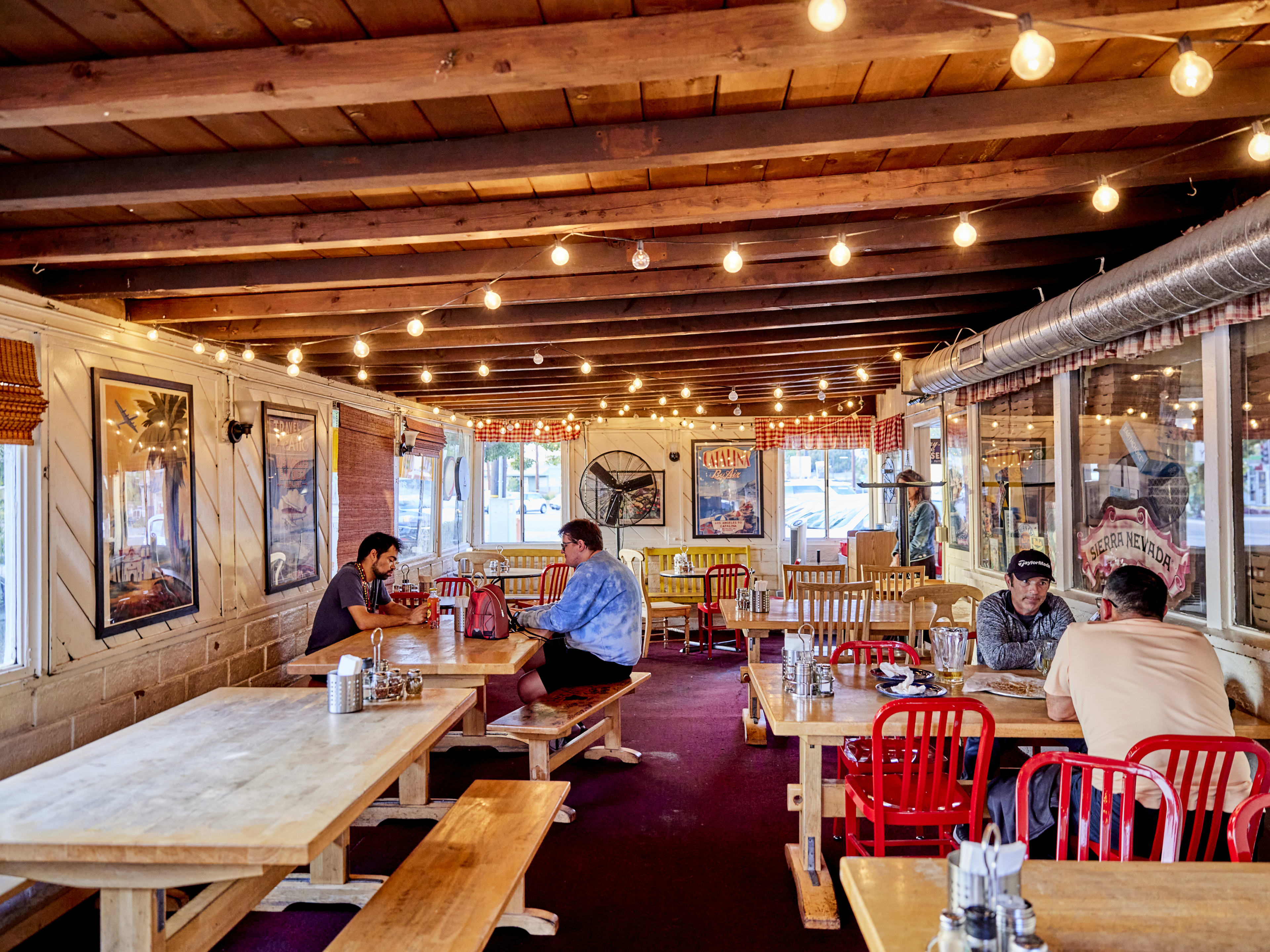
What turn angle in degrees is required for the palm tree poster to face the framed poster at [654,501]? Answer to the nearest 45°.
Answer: approximately 90° to its left

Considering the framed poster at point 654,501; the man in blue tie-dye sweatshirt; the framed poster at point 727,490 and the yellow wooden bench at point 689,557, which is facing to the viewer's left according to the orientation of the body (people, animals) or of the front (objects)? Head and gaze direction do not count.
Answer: the man in blue tie-dye sweatshirt

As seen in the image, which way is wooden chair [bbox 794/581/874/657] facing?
away from the camera

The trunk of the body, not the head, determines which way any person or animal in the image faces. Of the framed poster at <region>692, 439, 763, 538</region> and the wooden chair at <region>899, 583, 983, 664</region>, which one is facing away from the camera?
the wooden chair

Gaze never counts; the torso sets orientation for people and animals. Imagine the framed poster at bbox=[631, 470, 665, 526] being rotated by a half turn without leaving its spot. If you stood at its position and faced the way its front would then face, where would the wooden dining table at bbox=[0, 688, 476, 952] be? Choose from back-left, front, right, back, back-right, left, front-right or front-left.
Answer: back

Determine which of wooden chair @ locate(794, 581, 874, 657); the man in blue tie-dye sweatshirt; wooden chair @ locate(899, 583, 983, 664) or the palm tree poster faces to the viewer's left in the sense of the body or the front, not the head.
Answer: the man in blue tie-dye sweatshirt

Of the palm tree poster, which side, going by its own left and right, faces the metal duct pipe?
front

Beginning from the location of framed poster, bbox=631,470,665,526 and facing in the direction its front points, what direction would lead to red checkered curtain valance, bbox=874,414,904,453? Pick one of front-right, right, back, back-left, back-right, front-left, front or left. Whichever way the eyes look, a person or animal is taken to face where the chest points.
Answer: front-left

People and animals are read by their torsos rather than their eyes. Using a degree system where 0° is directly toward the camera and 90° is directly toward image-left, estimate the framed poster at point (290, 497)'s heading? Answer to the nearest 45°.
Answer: approximately 315°

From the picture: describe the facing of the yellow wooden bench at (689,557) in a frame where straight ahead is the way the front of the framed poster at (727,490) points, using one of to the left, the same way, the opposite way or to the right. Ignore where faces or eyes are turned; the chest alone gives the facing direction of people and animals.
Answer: the same way

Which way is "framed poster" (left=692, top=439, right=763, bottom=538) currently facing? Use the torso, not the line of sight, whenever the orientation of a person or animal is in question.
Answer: toward the camera

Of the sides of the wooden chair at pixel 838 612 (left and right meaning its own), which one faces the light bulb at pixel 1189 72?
back

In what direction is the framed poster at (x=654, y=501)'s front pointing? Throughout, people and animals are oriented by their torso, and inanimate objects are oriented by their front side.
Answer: toward the camera

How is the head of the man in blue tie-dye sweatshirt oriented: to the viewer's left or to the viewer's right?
to the viewer's left

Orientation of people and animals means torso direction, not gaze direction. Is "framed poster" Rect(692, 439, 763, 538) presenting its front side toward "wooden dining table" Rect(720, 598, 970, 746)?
yes

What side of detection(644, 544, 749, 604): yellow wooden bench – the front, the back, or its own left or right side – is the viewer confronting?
front

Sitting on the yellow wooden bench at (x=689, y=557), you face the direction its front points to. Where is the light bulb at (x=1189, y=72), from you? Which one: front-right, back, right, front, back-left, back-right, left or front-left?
front

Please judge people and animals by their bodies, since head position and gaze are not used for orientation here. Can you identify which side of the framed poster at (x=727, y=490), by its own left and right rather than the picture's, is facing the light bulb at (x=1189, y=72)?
front

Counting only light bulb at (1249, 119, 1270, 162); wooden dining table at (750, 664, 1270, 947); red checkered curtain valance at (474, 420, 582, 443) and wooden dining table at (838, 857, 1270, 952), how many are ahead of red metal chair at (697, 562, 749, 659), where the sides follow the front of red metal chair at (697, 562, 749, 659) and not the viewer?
1

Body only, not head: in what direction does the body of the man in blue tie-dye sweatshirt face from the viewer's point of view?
to the viewer's left

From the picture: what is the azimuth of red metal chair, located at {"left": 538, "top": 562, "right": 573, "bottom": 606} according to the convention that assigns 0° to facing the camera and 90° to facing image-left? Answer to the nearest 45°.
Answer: approximately 135°
